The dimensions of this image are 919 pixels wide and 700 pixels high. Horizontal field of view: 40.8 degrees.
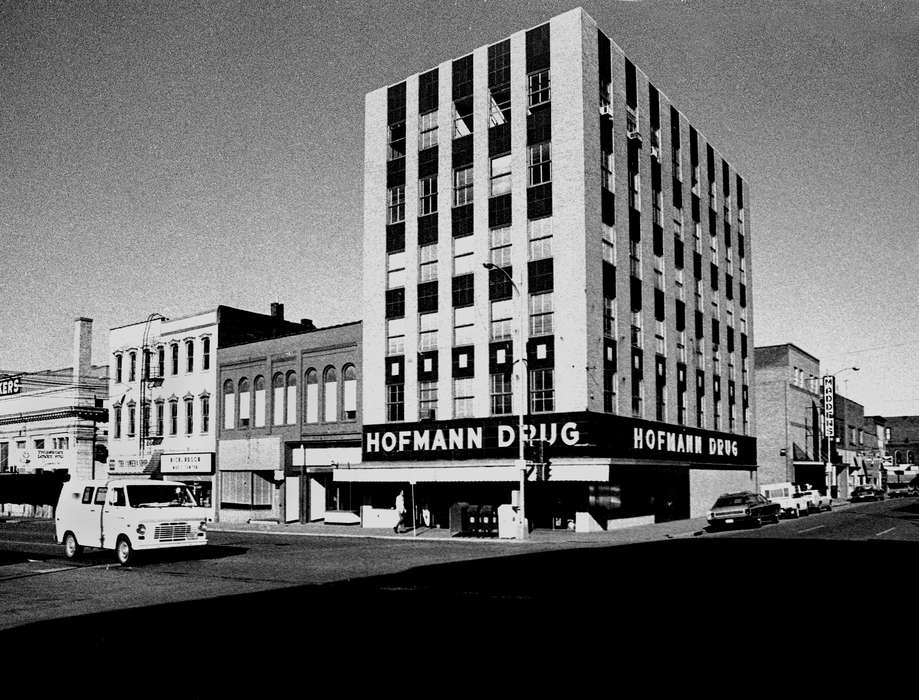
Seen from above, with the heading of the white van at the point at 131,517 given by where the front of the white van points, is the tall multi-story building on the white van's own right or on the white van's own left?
on the white van's own left

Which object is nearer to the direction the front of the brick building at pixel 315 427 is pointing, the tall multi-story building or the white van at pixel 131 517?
the white van

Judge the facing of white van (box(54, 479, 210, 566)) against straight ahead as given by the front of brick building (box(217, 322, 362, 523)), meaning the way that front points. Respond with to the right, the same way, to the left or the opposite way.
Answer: to the left

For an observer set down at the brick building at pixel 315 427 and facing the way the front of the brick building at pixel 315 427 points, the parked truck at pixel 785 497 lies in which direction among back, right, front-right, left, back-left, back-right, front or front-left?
back-left

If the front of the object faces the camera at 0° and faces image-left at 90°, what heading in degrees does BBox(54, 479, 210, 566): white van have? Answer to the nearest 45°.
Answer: approximately 315°

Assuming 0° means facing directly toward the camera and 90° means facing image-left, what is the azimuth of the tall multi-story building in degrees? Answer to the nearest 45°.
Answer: approximately 45°

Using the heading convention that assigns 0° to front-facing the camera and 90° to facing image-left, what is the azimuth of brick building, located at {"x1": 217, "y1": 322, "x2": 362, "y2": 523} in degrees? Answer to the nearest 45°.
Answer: approximately 45°

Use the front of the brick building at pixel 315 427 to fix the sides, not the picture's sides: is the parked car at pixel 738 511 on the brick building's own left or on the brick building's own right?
on the brick building's own left

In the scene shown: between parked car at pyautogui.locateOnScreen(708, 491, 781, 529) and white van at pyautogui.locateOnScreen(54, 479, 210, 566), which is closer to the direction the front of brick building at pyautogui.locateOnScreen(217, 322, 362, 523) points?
the white van

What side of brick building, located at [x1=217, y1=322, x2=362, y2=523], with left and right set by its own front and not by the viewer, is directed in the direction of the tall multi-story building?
left
